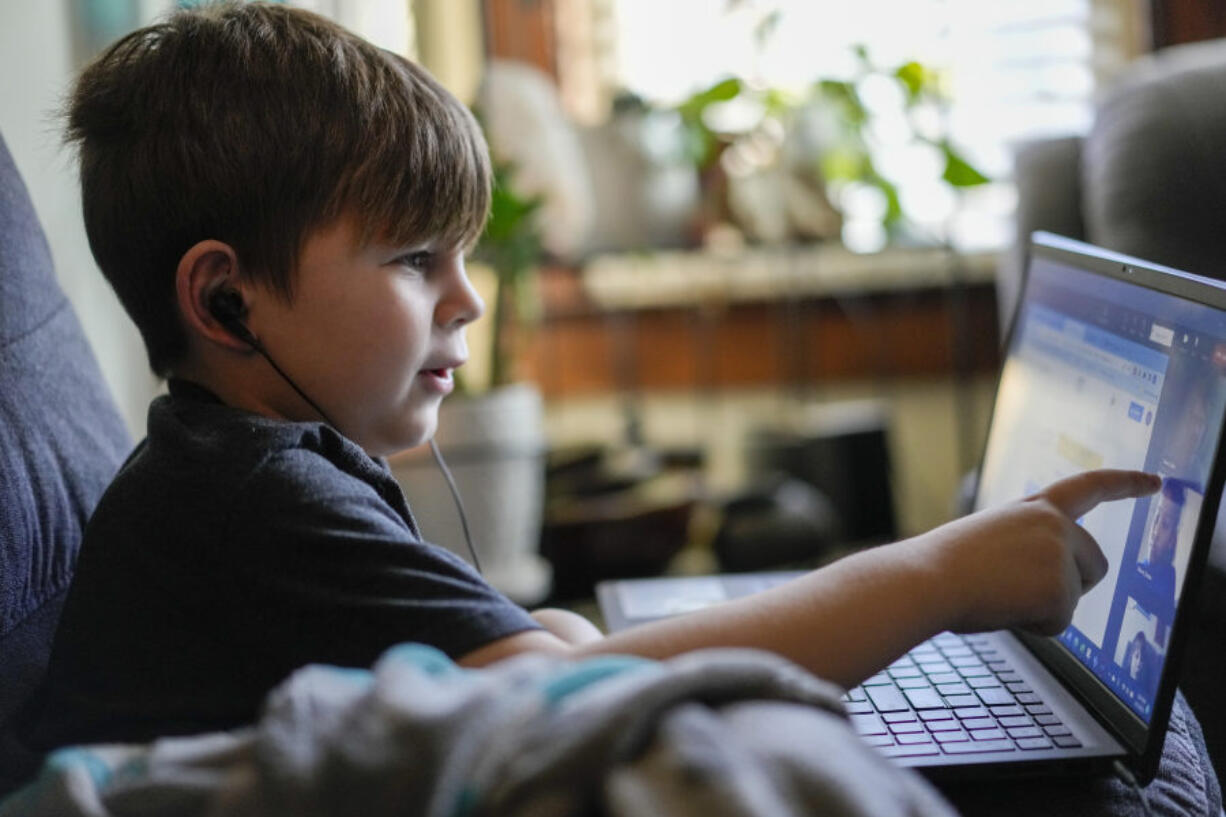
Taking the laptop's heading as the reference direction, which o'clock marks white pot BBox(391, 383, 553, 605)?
The white pot is roughly at 2 o'clock from the laptop.

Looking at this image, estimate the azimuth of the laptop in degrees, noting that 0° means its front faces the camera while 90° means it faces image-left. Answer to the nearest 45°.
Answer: approximately 90°

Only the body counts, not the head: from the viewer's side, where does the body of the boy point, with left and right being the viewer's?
facing to the right of the viewer

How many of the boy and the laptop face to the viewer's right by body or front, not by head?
1

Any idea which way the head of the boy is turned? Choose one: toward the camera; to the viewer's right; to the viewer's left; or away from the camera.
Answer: to the viewer's right

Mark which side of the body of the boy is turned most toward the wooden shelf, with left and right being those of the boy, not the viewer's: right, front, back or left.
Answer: left

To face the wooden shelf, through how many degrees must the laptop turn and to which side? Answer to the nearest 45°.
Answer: approximately 90° to its right

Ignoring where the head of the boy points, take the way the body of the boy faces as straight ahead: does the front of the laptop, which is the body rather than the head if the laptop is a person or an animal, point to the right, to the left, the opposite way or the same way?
the opposite way

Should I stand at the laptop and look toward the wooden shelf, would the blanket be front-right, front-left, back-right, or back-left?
back-left

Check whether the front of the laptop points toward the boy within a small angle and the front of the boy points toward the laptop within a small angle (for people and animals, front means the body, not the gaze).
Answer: yes
